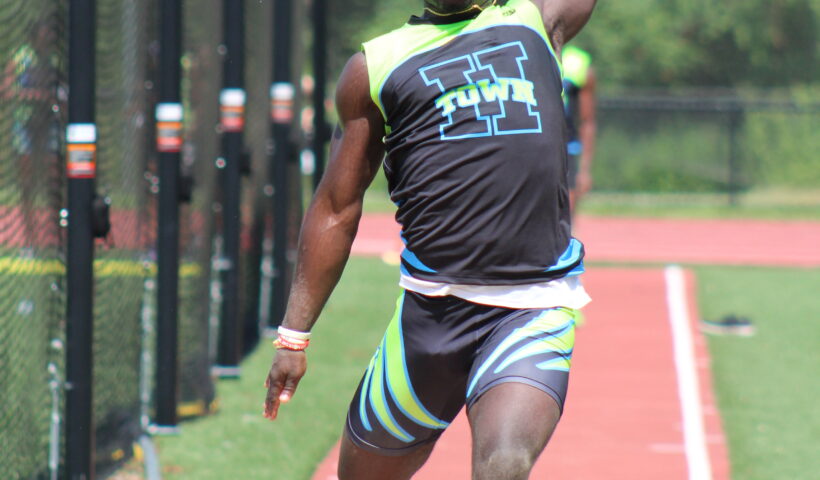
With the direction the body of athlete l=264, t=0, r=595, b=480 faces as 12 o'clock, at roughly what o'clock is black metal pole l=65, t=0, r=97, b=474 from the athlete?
The black metal pole is roughly at 4 o'clock from the athlete.

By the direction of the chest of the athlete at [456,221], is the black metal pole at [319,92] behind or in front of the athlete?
behind

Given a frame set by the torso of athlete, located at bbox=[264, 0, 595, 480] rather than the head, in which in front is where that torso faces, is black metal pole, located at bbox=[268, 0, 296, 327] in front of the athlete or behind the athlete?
behind

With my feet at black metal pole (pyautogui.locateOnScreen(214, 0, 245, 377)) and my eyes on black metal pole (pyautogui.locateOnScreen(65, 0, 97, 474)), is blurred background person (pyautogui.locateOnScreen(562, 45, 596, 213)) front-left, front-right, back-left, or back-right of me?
back-left

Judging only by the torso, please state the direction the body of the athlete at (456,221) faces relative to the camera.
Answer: toward the camera

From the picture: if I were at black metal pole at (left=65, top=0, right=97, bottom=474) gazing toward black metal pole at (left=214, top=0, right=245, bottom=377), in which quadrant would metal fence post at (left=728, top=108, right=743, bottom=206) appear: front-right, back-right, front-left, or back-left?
front-right

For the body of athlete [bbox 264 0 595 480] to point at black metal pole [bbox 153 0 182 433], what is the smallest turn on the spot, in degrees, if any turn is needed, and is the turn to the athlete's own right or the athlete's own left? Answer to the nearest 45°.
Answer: approximately 135° to the athlete's own right

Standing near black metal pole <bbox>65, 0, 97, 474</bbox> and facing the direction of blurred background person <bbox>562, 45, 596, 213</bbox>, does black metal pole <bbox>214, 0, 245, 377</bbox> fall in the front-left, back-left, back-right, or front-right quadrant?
front-left

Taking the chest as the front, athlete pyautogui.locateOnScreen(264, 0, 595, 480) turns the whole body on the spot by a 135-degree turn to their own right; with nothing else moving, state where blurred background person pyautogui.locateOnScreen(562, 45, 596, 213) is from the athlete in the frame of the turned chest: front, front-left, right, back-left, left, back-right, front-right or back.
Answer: front-right

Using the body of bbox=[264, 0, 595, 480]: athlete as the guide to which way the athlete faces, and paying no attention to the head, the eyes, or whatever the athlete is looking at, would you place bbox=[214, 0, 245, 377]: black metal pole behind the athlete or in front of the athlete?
behind

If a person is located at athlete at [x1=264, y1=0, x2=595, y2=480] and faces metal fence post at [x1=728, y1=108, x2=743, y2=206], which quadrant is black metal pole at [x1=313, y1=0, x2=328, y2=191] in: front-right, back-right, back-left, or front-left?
front-left

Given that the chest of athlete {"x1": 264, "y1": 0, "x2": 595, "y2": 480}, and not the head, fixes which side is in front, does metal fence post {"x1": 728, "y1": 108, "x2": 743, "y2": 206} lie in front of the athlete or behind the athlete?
behind

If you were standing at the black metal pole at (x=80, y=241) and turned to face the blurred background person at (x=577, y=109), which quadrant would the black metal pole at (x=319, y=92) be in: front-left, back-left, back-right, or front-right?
front-left
